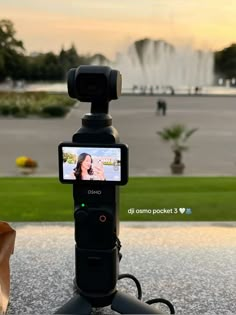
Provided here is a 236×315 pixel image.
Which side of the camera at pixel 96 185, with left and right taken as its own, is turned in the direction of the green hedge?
back

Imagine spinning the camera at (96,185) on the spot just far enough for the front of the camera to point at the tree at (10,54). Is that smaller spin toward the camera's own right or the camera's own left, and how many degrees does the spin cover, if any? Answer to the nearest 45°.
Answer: approximately 180°

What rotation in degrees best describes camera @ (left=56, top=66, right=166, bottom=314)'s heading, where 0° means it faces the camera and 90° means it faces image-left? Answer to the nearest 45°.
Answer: approximately 0°

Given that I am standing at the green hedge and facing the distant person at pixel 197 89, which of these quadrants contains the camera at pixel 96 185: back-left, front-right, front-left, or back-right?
back-right

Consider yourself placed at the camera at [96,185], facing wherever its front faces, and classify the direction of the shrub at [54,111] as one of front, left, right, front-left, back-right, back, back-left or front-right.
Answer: back

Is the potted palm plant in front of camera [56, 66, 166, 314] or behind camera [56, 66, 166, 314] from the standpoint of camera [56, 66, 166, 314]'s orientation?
behind

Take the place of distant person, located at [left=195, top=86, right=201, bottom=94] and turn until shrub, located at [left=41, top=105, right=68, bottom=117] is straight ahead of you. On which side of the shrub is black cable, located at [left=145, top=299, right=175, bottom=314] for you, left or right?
left

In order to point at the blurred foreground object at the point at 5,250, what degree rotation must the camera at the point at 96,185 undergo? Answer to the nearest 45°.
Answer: approximately 90° to its right

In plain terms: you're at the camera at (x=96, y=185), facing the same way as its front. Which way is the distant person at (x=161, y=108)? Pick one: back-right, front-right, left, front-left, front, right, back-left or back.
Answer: back
